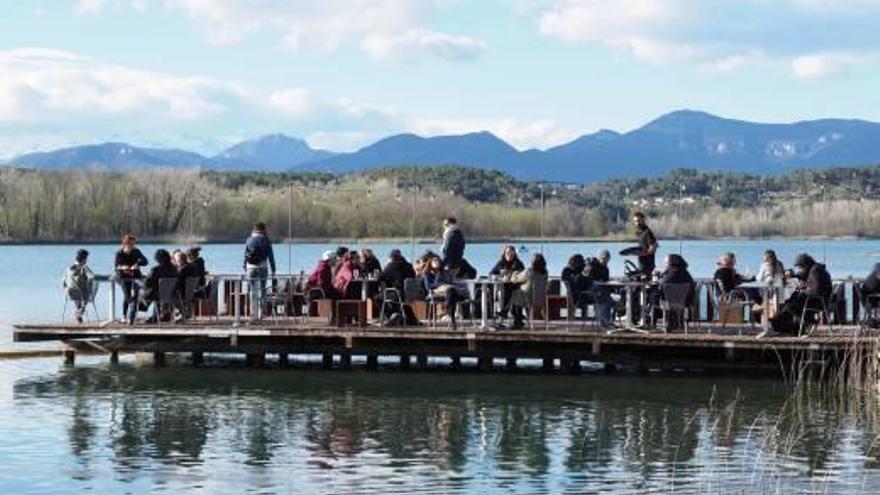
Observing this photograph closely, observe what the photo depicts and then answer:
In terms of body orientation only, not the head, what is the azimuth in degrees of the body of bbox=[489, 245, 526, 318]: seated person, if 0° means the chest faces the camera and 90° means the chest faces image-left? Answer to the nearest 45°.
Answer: approximately 0°

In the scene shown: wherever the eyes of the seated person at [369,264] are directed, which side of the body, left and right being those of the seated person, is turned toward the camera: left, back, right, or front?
front

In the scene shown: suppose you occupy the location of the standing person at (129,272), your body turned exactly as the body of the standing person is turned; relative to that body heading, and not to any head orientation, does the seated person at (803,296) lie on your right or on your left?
on your left

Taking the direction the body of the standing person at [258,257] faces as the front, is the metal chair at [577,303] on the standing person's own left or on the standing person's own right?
on the standing person's own right

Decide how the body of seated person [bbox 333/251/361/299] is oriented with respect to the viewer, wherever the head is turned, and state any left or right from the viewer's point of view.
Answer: facing to the right of the viewer

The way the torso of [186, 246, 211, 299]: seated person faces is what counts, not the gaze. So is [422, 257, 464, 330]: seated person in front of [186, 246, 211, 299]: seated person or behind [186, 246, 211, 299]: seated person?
in front

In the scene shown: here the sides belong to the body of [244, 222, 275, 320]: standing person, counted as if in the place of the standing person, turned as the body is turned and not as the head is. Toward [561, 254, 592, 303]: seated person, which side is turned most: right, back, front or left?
right

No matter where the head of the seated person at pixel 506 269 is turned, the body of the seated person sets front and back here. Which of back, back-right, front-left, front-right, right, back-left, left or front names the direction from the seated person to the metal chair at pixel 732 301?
left

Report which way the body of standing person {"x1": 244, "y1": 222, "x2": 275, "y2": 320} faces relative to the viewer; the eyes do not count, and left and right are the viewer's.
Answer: facing away from the viewer
